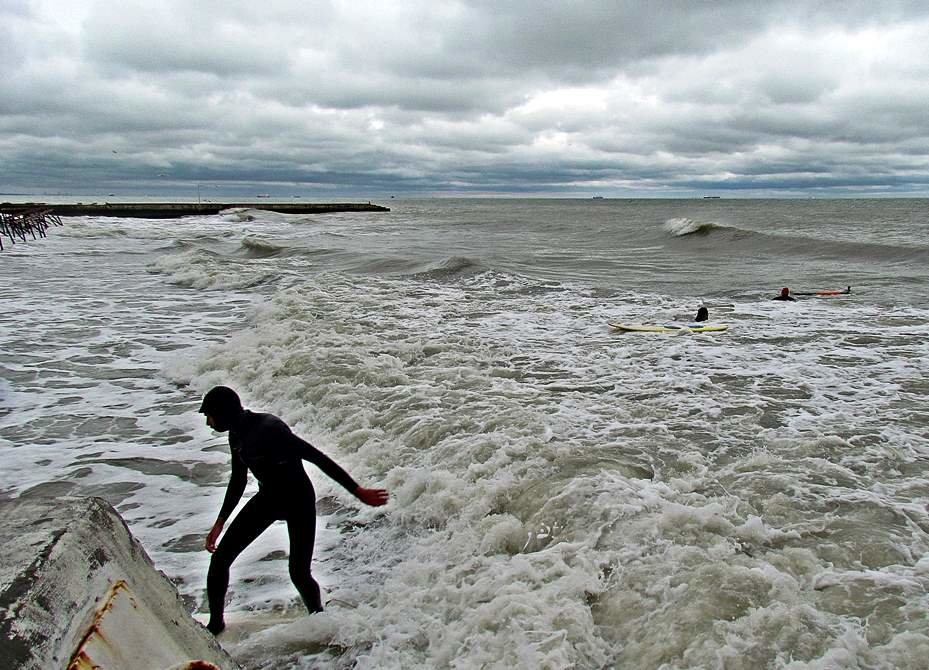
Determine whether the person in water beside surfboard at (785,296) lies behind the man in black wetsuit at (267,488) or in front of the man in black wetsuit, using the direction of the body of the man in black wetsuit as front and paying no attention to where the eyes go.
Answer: behind

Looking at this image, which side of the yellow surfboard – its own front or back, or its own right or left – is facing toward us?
left

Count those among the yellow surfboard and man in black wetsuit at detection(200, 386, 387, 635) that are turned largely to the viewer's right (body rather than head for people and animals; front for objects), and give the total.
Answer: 0

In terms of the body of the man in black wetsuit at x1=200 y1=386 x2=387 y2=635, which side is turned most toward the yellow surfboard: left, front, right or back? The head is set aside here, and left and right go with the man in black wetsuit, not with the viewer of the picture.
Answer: back

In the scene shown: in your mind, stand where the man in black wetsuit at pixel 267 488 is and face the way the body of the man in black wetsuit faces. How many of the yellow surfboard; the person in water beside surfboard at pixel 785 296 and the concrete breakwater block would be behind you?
2

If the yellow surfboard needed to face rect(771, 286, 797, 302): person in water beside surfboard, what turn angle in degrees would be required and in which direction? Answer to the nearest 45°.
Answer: approximately 135° to its right

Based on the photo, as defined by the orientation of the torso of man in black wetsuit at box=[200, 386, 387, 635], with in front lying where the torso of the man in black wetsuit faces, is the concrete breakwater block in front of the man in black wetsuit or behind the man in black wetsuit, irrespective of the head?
in front

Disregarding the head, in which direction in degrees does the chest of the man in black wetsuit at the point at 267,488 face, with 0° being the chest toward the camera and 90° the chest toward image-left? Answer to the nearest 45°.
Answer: approximately 45°
